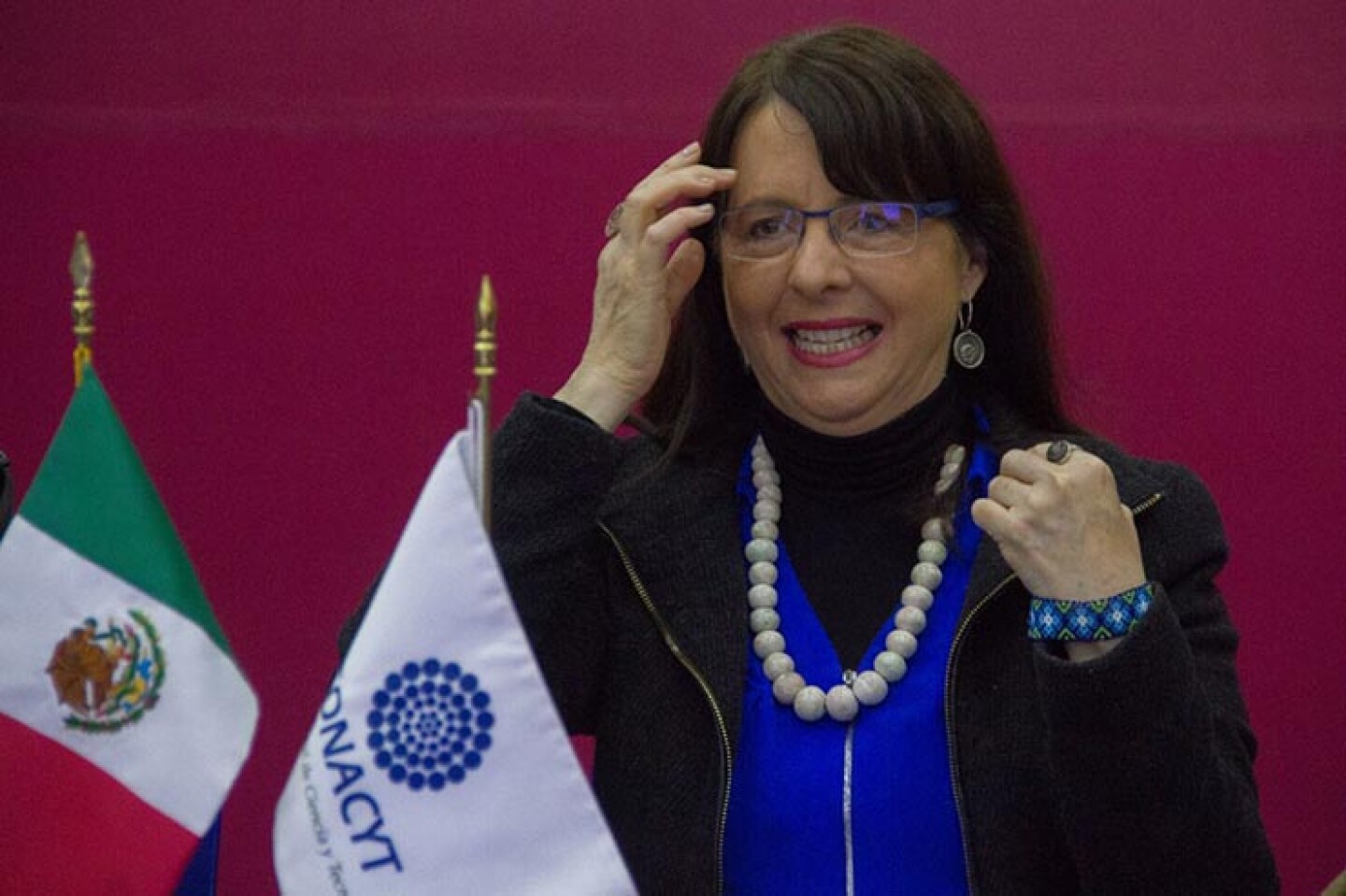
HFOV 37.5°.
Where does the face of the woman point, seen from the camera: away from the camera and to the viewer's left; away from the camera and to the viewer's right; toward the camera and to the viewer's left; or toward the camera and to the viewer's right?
toward the camera and to the viewer's left

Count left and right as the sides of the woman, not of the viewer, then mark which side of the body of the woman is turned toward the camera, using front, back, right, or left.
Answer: front

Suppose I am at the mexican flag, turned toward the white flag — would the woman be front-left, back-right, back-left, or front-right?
front-left

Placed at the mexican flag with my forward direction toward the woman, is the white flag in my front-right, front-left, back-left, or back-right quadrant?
front-right

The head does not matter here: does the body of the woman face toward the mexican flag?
no

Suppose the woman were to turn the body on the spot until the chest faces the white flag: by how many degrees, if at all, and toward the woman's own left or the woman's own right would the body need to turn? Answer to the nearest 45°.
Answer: approximately 45° to the woman's own right
